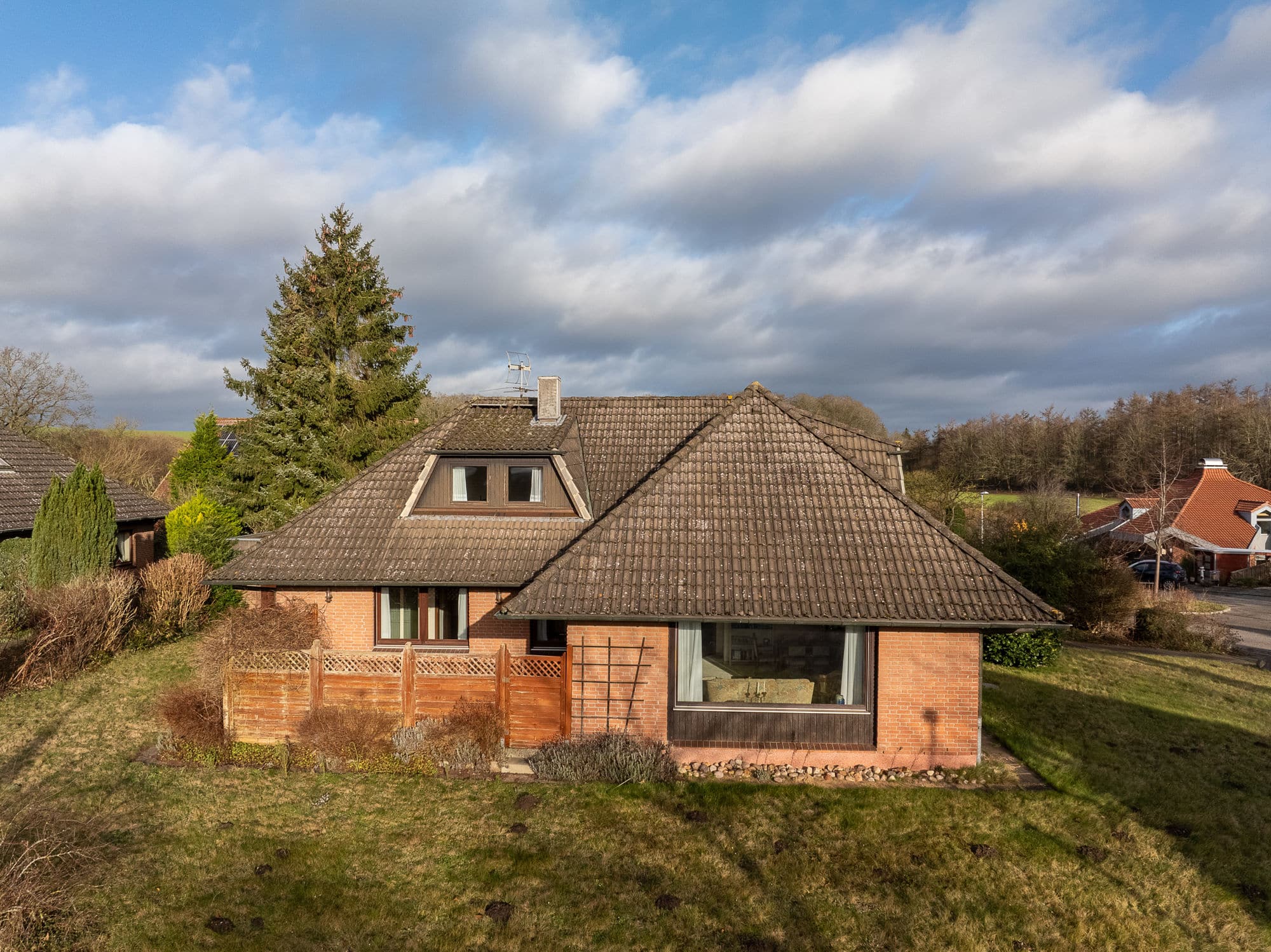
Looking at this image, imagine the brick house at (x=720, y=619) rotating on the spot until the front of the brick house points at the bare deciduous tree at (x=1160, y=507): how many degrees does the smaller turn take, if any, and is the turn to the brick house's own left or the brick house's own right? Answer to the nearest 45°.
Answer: approximately 135° to the brick house's own left

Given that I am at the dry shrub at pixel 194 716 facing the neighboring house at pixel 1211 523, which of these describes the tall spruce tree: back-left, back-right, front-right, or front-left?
front-left

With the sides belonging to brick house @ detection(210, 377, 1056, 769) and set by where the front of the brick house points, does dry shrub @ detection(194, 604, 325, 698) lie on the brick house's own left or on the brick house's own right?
on the brick house's own right

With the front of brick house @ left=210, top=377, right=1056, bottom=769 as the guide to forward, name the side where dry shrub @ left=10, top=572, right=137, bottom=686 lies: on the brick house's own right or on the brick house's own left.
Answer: on the brick house's own right

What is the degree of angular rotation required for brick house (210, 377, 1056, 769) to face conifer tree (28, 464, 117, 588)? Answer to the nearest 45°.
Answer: approximately 135° to its right

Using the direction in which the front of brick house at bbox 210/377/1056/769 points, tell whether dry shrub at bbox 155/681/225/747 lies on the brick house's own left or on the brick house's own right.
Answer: on the brick house's own right

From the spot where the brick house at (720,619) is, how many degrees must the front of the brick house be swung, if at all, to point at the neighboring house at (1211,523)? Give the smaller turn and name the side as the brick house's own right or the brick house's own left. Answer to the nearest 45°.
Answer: approximately 135° to the brick house's own left
